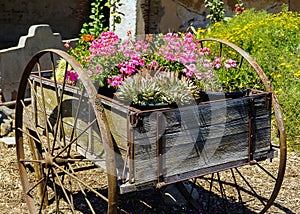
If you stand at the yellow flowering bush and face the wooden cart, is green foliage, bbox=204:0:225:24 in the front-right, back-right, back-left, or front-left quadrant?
back-right
